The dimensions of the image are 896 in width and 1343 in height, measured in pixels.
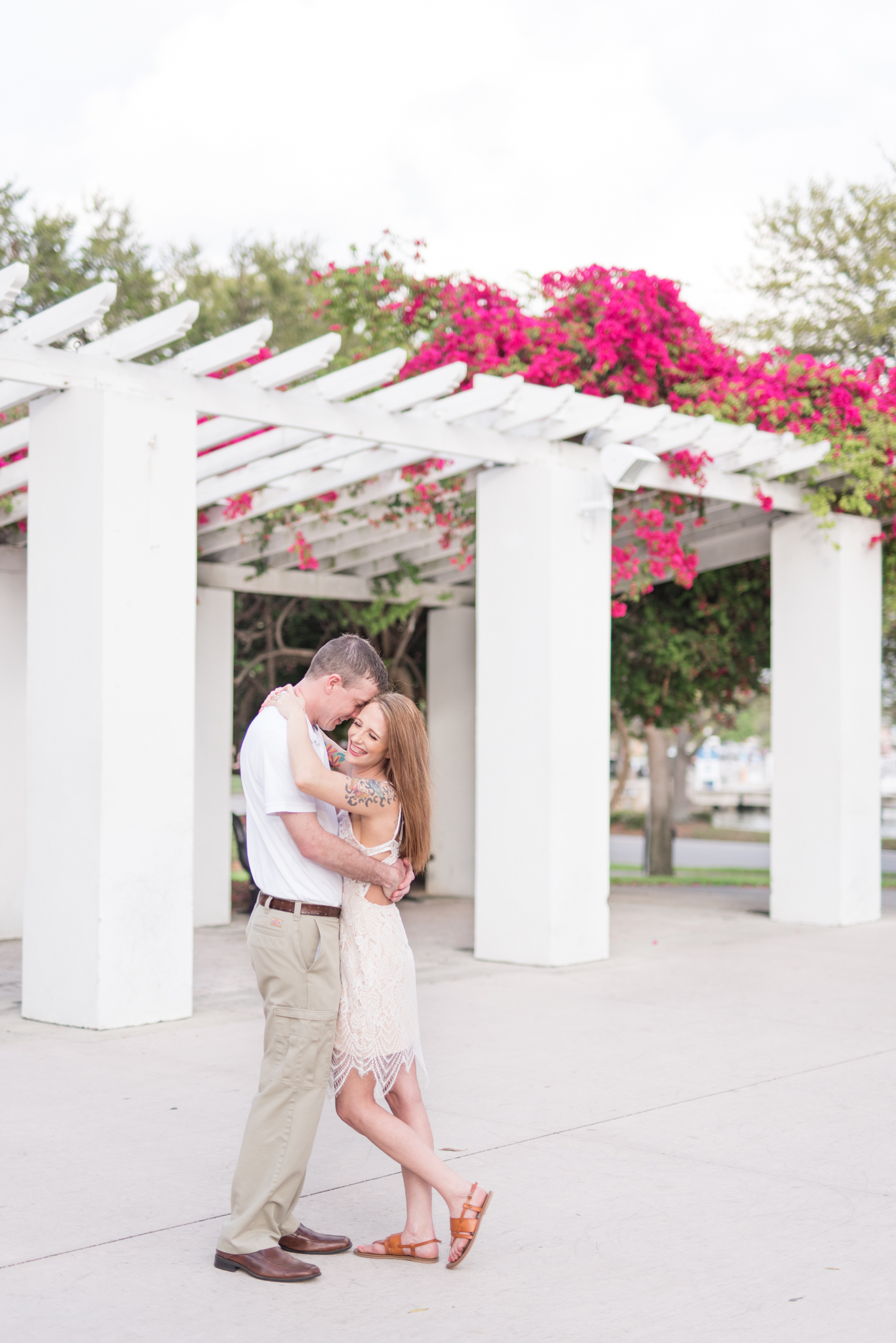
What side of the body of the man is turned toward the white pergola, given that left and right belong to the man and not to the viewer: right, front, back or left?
left

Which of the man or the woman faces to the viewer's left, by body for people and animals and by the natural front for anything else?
the woman

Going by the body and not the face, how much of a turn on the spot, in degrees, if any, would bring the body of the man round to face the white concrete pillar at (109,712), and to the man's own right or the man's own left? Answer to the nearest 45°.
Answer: approximately 90° to the man's own left

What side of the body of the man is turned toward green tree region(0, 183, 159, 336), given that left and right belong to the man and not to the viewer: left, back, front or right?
left

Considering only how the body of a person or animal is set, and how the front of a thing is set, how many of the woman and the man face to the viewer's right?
1

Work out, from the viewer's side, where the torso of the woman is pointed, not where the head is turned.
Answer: to the viewer's left

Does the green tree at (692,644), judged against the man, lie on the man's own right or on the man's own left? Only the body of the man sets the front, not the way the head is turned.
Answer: on the man's own left

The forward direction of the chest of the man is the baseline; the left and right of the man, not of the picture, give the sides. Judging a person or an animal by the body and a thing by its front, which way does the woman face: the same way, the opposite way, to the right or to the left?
the opposite way

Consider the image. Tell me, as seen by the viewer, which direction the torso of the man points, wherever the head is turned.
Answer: to the viewer's right

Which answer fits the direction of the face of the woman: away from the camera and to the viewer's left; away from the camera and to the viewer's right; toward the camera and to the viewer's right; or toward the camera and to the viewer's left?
toward the camera and to the viewer's left

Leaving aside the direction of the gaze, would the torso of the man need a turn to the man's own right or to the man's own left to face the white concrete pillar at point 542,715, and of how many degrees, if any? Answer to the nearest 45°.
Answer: approximately 90° to the man's own left
